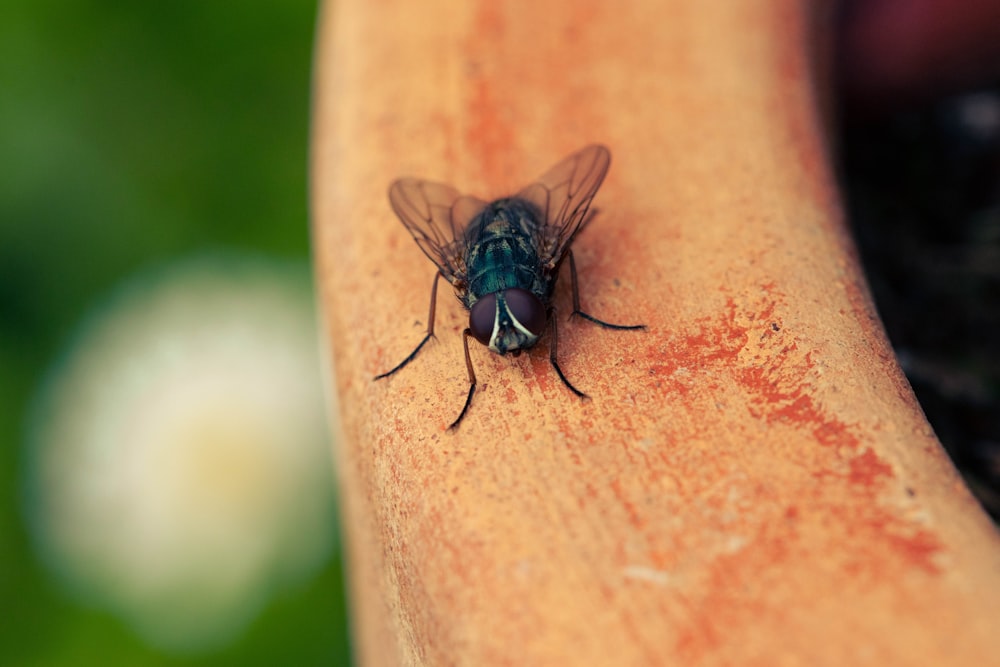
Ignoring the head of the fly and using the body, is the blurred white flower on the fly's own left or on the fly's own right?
on the fly's own right

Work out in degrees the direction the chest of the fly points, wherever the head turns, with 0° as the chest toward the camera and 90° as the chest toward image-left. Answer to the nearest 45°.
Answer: approximately 0°
